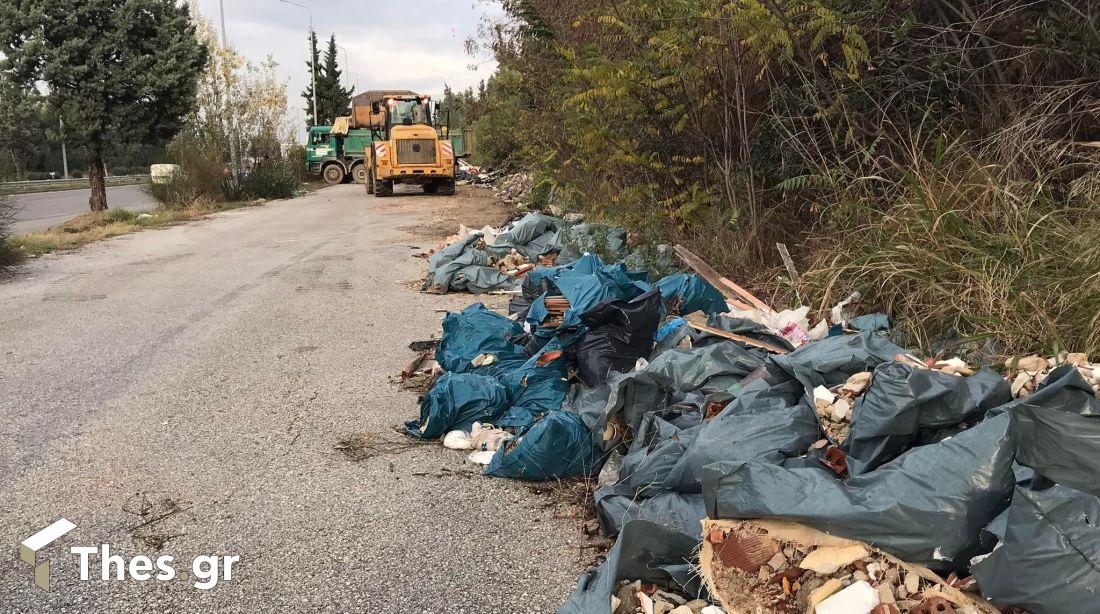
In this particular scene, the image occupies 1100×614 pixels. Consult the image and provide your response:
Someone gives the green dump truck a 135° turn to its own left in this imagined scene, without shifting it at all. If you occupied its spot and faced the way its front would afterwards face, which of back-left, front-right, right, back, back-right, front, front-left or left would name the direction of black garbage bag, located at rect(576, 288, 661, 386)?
front-right

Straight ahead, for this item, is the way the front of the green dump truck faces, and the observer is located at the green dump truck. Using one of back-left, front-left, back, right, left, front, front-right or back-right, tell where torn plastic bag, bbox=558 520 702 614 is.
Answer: left

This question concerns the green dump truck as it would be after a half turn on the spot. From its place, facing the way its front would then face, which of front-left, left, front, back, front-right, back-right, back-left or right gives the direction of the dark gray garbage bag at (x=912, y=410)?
right

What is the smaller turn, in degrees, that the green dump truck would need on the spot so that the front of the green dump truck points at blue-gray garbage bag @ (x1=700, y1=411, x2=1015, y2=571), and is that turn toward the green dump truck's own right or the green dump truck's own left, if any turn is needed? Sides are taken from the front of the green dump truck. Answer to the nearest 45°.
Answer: approximately 90° to the green dump truck's own left

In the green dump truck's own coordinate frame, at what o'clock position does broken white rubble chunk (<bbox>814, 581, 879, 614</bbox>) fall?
The broken white rubble chunk is roughly at 9 o'clock from the green dump truck.

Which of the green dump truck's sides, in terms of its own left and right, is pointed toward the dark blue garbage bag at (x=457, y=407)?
left

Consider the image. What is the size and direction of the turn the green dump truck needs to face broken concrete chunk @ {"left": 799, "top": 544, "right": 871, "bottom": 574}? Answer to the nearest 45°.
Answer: approximately 90° to its left

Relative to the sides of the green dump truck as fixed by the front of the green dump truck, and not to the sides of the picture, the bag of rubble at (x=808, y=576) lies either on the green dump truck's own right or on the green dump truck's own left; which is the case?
on the green dump truck's own left

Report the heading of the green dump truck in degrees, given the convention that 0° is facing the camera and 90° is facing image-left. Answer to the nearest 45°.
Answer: approximately 90°

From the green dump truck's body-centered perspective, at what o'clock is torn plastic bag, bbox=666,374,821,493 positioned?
The torn plastic bag is roughly at 9 o'clock from the green dump truck.

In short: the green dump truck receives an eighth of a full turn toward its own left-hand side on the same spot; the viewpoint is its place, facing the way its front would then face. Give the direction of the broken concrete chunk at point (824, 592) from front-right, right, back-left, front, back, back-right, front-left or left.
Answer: front-left

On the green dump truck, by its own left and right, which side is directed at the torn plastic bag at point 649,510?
left

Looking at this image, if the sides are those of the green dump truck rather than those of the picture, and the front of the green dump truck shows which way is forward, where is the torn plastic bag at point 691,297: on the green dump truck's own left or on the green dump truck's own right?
on the green dump truck's own left

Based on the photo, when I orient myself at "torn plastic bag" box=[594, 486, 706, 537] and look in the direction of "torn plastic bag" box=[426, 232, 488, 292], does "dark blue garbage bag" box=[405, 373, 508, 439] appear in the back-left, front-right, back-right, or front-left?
front-left
